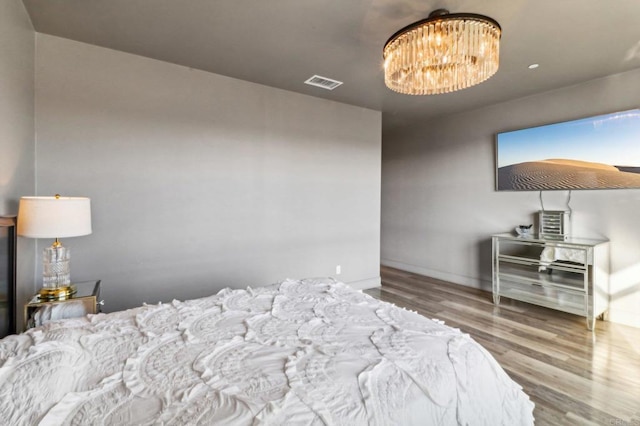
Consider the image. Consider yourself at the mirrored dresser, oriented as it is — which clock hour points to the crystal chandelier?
The crystal chandelier is roughly at 11 o'clock from the mirrored dresser.

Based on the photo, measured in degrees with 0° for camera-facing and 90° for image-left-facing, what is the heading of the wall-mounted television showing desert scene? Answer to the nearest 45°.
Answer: approximately 45°

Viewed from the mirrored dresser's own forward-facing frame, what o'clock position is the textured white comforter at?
The textured white comforter is roughly at 11 o'clock from the mirrored dresser.

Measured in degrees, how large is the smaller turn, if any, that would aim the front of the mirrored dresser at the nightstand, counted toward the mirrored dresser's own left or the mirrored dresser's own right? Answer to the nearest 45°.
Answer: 0° — it already faces it

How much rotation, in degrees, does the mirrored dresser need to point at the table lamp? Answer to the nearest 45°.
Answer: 0° — it already faces it
